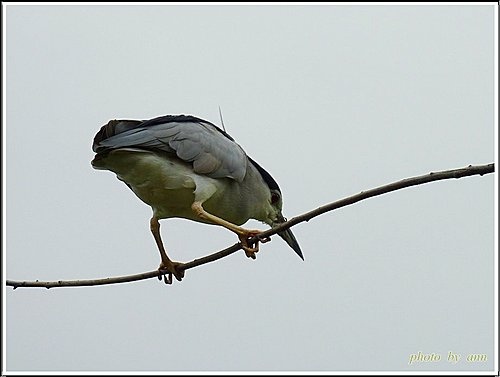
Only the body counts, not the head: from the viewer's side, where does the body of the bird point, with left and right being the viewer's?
facing to the right of the viewer
